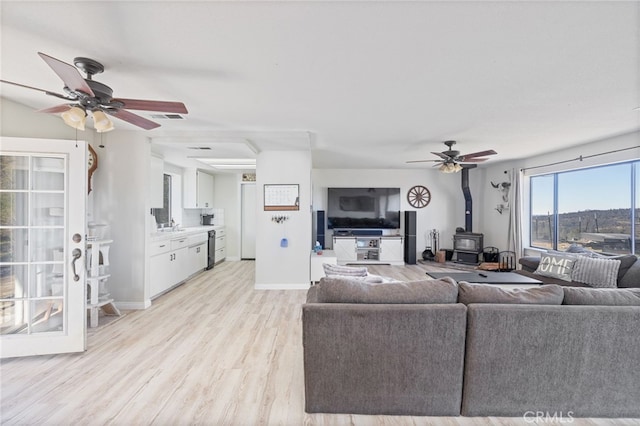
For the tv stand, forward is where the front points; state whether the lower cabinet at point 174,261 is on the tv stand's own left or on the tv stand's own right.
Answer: on the tv stand's own right

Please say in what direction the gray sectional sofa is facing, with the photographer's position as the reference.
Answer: facing away from the viewer

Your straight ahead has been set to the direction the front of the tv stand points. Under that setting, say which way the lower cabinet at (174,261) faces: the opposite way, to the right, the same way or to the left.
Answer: to the left

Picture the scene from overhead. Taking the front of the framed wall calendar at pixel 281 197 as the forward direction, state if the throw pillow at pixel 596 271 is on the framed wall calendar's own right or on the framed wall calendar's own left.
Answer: on the framed wall calendar's own left

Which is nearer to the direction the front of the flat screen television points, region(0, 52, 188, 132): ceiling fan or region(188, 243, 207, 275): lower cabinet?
the ceiling fan

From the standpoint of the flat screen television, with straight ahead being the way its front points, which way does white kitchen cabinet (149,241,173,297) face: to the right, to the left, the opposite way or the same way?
to the left

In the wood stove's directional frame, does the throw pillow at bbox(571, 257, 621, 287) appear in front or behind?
in front

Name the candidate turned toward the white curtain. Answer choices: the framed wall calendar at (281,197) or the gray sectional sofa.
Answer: the gray sectional sofa

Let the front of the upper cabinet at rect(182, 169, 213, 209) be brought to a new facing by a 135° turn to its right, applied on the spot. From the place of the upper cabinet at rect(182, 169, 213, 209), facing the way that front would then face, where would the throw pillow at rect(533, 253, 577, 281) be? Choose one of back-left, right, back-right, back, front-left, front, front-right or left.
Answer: back-left

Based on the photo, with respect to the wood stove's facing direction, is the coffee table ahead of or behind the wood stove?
ahead

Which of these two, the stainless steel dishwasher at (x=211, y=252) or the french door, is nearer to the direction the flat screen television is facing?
the french door

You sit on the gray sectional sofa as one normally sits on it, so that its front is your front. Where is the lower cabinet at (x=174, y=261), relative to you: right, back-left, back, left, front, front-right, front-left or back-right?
left

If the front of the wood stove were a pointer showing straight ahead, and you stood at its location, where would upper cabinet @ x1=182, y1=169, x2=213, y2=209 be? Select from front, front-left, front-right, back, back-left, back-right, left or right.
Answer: front-right
